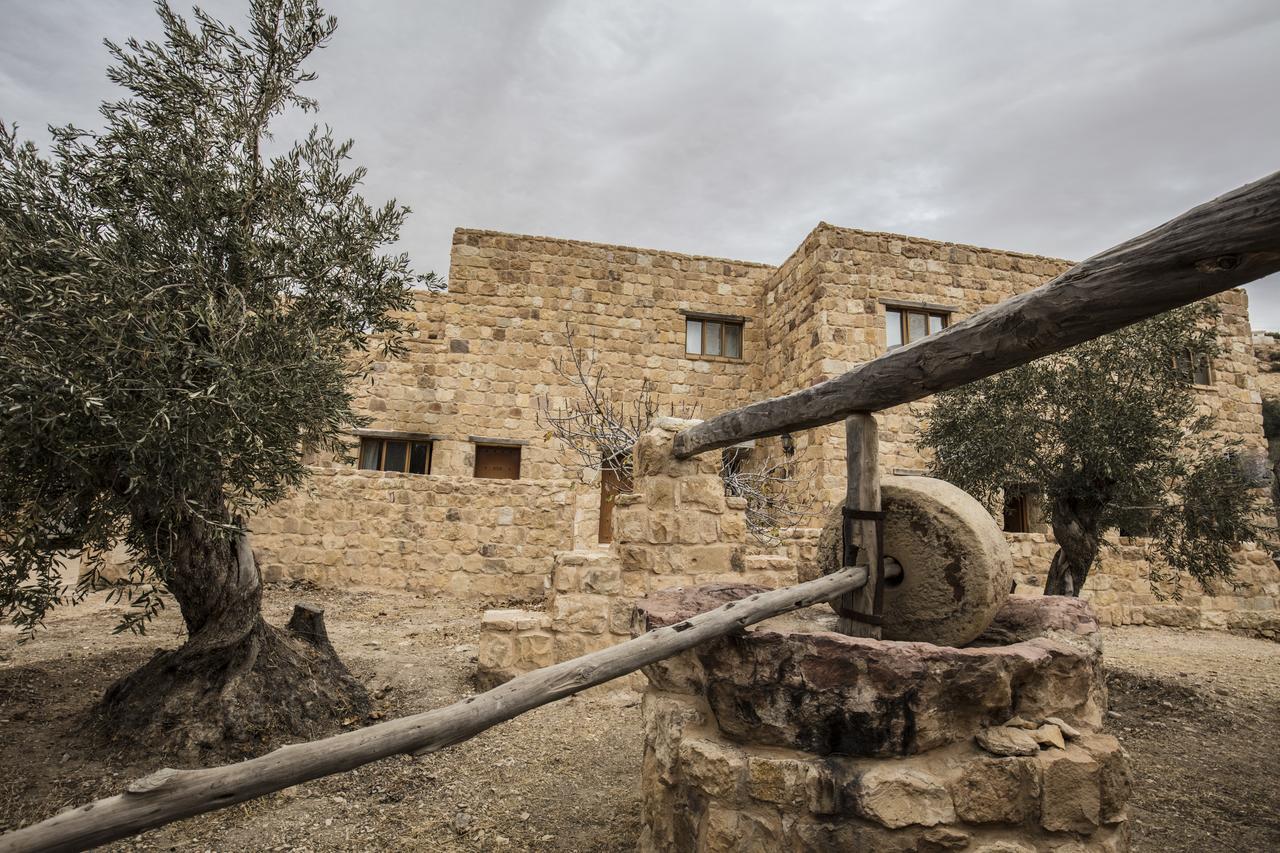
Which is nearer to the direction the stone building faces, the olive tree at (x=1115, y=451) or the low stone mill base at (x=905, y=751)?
the low stone mill base

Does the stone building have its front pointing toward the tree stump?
yes

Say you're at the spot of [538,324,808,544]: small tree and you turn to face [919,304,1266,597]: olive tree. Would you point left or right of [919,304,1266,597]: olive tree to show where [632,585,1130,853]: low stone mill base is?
right

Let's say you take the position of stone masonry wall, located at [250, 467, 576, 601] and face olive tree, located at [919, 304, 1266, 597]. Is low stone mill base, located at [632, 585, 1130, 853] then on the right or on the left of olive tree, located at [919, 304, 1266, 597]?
right

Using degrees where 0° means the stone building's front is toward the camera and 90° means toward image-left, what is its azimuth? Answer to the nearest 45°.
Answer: approximately 0°

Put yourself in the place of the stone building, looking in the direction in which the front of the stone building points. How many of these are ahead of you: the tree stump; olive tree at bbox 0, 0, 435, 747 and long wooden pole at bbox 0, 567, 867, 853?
3

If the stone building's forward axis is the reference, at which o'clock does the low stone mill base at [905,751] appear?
The low stone mill base is roughly at 11 o'clock from the stone building.

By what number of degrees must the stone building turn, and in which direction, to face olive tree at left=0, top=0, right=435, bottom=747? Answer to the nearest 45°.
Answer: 0° — it already faces it
